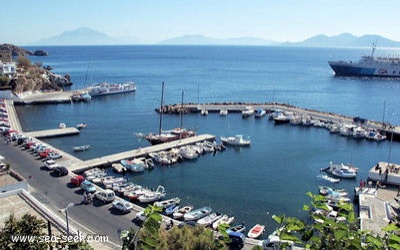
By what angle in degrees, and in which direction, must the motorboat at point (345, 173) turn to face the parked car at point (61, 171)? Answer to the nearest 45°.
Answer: approximately 180°

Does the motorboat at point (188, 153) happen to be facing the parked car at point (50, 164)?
no

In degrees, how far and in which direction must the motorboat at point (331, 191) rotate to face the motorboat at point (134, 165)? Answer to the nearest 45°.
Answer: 0° — it already faces it

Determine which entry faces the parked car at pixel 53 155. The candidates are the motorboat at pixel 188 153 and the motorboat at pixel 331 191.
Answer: the motorboat at pixel 331 191

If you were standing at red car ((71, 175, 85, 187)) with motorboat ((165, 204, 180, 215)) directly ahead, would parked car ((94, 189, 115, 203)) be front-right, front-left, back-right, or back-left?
front-right

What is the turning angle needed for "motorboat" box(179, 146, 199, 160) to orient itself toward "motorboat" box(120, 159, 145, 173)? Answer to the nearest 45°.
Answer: approximately 90° to its right

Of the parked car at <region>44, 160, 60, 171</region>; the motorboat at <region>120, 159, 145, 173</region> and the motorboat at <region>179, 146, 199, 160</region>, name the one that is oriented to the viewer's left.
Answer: the motorboat at <region>120, 159, 145, 173</region>

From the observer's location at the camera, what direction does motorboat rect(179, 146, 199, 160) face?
facing the viewer and to the right of the viewer

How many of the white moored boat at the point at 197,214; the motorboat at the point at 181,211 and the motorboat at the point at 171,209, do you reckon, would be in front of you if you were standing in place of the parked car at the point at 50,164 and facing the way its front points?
3

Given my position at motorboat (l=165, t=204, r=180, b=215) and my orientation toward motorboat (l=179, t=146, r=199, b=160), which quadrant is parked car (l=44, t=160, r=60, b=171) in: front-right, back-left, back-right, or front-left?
front-left

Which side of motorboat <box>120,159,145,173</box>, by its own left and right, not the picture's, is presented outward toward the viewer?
left

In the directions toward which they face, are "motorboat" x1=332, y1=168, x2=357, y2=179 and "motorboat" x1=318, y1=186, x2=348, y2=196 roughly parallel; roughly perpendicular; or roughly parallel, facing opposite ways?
roughly parallel

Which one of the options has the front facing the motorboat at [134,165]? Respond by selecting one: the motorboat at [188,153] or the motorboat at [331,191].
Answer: the motorboat at [331,191]

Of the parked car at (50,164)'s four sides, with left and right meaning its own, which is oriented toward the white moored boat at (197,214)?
right
